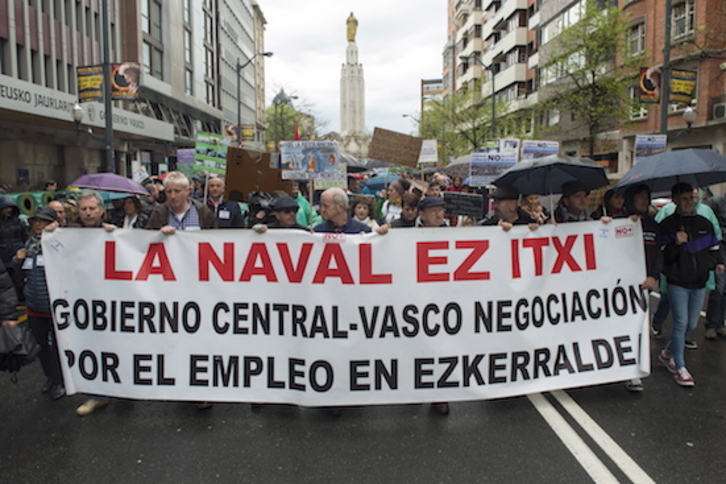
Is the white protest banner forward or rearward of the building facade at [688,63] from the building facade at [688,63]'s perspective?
forward

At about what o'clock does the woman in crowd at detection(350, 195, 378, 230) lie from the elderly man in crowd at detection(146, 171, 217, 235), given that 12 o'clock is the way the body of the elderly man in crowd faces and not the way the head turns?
The woman in crowd is roughly at 8 o'clock from the elderly man in crowd.

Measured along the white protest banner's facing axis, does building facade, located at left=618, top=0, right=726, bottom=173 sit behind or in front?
behind

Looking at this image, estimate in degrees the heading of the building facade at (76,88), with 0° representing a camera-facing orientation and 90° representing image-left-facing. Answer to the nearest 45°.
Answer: approximately 315°

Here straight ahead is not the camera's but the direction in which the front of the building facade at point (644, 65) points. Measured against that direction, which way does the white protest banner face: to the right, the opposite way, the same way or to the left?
to the left

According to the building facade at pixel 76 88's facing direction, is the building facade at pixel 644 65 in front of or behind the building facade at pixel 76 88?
in front

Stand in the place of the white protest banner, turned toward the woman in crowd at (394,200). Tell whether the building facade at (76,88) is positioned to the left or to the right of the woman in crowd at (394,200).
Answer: left

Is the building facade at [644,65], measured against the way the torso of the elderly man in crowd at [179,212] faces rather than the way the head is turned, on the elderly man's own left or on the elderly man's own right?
on the elderly man's own left

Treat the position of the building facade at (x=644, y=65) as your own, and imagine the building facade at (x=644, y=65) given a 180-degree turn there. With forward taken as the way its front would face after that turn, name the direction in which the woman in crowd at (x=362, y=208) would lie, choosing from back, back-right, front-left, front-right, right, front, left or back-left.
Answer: back-right

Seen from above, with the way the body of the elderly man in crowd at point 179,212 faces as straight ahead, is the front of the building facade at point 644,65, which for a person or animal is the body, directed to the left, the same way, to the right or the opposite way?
to the right
